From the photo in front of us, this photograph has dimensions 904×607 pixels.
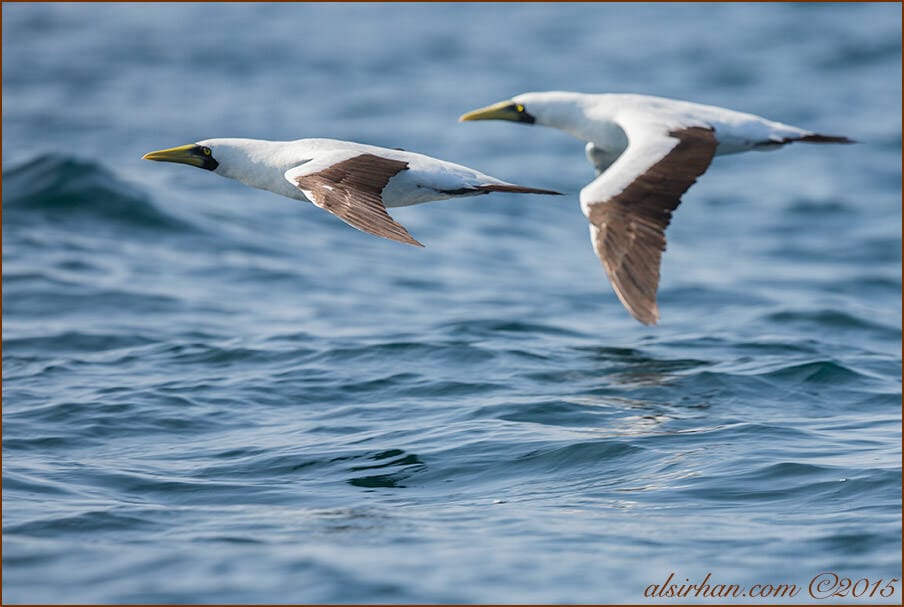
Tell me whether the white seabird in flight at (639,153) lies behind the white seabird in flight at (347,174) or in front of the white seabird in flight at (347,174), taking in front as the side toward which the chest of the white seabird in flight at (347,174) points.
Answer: behind

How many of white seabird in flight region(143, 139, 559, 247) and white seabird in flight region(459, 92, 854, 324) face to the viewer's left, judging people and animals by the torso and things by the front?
2

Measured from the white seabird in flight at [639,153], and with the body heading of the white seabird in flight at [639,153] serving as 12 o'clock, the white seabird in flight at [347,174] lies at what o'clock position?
the white seabird in flight at [347,174] is roughly at 11 o'clock from the white seabird in flight at [639,153].

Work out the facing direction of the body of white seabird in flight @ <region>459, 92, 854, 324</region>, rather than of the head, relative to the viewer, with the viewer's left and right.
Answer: facing to the left of the viewer

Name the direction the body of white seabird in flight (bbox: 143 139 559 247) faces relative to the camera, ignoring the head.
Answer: to the viewer's left
